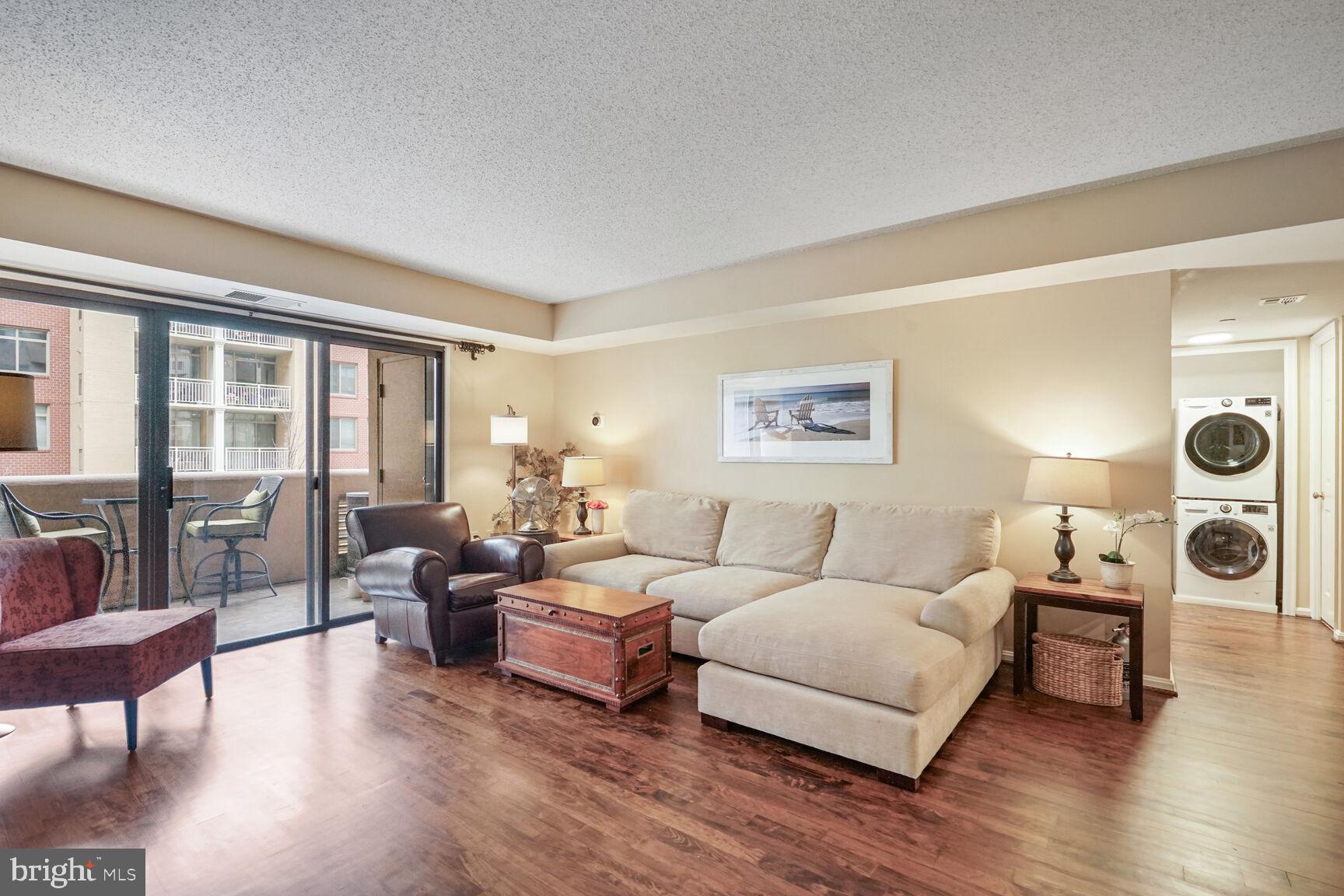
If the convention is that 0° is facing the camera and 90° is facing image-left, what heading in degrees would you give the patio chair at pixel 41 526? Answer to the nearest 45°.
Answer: approximately 270°

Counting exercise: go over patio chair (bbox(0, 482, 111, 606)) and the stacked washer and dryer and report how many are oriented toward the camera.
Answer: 1

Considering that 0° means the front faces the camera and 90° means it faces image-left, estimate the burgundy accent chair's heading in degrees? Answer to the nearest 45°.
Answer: approximately 315°

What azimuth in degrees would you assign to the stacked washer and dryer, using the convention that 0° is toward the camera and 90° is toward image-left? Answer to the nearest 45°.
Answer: approximately 0°

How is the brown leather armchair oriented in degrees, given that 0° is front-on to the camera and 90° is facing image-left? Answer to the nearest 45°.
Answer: approximately 315°

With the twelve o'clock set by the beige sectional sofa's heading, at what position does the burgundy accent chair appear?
The burgundy accent chair is roughly at 1 o'clock from the beige sectional sofa.

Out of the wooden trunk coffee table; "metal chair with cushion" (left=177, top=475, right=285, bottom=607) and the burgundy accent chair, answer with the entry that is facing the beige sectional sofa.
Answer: the burgundy accent chair

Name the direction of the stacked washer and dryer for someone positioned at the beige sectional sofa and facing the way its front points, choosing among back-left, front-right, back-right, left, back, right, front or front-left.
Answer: back

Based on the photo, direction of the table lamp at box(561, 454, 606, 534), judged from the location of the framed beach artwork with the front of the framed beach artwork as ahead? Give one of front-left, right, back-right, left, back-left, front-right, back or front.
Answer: front-right

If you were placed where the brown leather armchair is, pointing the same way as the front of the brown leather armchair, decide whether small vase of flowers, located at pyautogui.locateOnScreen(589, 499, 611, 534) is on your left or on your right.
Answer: on your left

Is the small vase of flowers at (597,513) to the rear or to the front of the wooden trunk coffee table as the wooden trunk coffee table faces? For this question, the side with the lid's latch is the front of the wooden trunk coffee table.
to the rear
